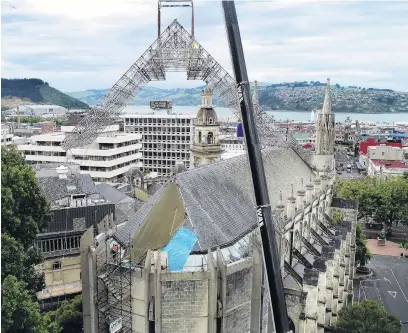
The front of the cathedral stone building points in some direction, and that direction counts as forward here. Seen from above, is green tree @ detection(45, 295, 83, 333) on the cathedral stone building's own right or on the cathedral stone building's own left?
on the cathedral stone building's own left

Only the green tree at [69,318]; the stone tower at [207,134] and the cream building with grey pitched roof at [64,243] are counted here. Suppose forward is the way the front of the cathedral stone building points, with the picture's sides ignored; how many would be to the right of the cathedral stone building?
0

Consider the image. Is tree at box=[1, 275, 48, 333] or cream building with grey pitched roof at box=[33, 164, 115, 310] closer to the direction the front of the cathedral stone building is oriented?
the cream building with grey pitched roof

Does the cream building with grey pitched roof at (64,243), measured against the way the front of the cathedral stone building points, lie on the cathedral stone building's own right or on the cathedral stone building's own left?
on the cathedral stone building's own left

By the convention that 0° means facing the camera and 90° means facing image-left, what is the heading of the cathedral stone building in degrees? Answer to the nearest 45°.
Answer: approximately 225°

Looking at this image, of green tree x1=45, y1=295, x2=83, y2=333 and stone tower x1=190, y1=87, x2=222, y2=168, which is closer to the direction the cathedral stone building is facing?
the stone tower

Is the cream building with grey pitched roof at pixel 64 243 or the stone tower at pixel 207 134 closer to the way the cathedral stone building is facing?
the stone tower

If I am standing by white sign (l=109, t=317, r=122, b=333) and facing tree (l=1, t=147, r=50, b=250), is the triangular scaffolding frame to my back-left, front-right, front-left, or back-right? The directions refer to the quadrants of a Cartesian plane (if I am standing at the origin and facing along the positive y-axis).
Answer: front-right

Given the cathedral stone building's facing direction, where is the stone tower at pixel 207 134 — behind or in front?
in front

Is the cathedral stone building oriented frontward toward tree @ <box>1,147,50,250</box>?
no

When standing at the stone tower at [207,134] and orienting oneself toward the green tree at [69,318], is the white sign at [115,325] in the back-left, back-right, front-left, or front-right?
front-left

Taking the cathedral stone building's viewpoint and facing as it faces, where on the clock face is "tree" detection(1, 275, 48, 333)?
The tree is roughly at 7 o'clock from the cathedral stone building.

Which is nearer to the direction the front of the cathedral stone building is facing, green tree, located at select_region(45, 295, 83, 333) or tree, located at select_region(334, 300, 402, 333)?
the tree
